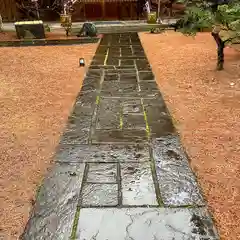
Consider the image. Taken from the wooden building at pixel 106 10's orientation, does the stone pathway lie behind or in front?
in front

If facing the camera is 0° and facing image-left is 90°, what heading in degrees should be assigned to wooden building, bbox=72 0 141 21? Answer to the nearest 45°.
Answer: approximately 0°
